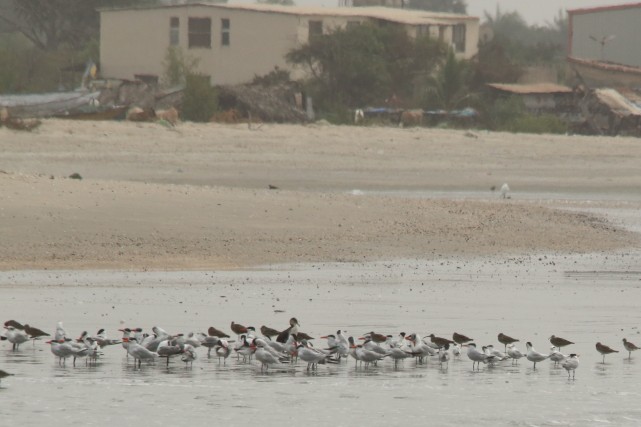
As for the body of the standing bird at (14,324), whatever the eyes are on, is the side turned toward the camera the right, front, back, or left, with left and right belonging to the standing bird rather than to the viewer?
left

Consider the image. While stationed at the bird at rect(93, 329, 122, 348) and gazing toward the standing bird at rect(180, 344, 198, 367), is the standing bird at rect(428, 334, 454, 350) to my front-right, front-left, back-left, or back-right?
front-left

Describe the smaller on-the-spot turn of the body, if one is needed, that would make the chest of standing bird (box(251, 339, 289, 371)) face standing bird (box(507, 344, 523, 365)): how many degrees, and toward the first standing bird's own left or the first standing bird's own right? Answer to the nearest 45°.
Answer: approximately 180°

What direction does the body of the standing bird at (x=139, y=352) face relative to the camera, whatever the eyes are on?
to the viewer's left

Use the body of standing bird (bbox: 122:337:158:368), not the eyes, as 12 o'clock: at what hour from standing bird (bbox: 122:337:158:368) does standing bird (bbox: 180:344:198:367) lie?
standing bird (bbox: 180:344:198:367) is roughly at 6 o'clock from standing bird (bbox: 122:337:158:368).

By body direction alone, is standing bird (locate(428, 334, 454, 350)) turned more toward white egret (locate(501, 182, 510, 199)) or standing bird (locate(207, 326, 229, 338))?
the standing bird

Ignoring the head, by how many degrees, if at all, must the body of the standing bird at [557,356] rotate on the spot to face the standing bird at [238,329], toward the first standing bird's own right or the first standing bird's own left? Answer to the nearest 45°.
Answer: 0° — it already faces it

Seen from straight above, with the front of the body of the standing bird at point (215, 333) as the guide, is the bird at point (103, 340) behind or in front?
in front

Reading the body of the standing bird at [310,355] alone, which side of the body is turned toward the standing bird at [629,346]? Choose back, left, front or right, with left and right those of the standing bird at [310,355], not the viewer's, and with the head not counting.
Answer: back
